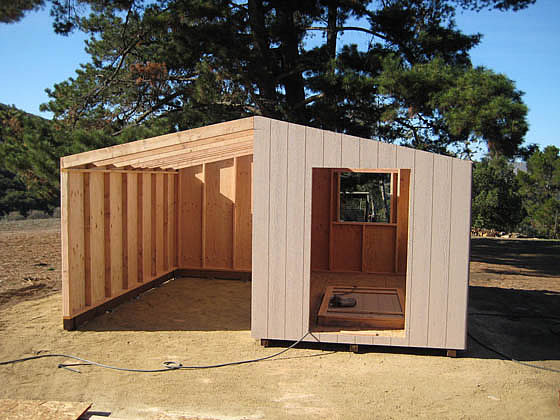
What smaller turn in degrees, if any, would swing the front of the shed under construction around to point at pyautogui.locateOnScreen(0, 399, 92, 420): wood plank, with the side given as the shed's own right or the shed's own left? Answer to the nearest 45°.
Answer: approximately 45° to the shed's own right

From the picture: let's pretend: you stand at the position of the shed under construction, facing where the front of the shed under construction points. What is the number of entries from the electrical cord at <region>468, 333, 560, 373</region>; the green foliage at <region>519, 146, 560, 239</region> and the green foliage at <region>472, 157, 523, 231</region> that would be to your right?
0

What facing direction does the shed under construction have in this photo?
toward the camera

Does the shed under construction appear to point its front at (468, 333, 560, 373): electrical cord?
no

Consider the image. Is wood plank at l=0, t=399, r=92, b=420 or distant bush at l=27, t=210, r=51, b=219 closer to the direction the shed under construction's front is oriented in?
the wood plank

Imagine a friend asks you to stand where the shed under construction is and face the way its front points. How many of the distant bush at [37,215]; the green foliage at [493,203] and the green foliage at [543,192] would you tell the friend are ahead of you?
0

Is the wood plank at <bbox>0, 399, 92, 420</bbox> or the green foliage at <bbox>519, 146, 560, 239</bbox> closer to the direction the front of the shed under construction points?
the wood plank

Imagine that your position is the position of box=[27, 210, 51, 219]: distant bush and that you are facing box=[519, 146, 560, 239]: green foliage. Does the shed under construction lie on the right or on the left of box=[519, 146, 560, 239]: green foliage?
right

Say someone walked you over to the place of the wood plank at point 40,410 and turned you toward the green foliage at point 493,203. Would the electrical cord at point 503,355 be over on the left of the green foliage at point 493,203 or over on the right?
right

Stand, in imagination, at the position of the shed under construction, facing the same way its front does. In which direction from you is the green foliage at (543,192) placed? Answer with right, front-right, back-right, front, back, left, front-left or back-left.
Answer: back-left

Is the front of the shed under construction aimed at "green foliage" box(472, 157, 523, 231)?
no

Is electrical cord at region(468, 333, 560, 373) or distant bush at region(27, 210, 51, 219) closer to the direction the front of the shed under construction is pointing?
the electrical cord

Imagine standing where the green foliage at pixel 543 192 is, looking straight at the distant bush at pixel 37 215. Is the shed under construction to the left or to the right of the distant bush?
left

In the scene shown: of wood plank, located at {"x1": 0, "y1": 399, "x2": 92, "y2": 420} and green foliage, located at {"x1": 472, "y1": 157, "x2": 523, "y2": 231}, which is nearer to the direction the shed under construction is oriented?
the wood plank

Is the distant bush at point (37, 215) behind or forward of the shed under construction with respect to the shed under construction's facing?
behind
